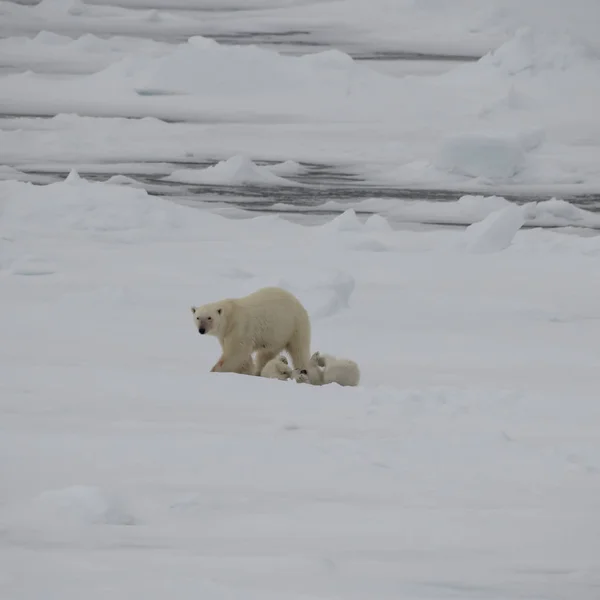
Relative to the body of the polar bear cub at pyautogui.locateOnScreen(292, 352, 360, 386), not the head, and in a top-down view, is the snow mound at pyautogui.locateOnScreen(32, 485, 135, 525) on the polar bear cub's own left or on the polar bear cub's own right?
on the polar bear cub's own left

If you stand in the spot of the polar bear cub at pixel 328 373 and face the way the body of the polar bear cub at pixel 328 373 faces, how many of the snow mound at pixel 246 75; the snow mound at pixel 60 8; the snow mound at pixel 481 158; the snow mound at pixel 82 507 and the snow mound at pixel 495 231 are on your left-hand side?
1

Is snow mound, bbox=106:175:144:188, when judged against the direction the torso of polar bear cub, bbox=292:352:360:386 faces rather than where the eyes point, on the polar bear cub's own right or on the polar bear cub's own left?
on the polar bear cub's own right

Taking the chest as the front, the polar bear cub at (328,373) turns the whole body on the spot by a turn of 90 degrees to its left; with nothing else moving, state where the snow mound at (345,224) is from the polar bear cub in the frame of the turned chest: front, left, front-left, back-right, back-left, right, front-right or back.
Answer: back

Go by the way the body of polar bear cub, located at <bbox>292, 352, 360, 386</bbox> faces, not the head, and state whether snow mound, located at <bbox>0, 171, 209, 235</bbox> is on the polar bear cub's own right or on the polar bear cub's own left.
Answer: on the polar bear cub's own right

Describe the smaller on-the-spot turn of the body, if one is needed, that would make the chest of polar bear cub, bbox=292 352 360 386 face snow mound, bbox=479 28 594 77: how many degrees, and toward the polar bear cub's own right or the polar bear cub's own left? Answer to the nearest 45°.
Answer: approximately 90° to the polar bear cub's own right

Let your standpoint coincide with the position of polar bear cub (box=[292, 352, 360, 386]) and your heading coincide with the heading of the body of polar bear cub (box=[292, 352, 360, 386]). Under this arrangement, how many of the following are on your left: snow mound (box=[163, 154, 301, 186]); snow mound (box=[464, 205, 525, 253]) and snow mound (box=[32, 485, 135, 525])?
1

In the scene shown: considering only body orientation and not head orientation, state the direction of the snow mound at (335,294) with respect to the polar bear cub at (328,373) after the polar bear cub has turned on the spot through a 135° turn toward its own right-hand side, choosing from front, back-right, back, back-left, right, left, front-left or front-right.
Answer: front-left

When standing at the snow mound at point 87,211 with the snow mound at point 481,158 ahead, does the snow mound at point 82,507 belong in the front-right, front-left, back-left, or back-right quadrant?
back-right

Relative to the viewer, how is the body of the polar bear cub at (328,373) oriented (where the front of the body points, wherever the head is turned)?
to the viewer's left

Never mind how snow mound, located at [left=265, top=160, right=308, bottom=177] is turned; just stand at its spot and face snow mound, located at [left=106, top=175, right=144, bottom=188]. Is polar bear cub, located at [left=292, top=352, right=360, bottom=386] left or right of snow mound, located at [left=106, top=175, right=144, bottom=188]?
left

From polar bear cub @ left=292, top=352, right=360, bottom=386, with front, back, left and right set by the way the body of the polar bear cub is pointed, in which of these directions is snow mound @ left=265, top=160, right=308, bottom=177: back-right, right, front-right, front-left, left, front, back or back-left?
right

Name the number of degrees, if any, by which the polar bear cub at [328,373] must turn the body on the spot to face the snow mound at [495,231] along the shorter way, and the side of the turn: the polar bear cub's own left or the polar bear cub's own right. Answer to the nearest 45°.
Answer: approximately 90° to the polar bear cub's own right

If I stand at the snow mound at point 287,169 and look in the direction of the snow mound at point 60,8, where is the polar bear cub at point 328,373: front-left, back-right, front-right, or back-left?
back-left
